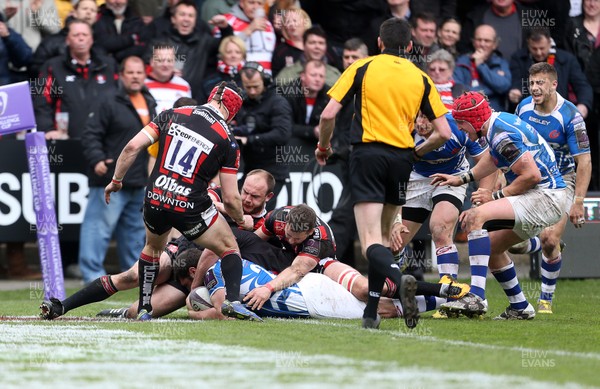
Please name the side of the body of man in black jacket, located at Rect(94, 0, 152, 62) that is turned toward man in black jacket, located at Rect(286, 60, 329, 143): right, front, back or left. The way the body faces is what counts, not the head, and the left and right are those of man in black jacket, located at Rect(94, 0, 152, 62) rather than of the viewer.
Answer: left

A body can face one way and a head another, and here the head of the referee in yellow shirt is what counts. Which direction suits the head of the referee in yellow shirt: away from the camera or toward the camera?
away from the camera

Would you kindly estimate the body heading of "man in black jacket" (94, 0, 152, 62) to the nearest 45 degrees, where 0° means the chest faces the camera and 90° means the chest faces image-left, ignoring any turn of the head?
approximately 0°

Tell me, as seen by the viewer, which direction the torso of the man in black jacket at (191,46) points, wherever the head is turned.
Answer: toward the camera

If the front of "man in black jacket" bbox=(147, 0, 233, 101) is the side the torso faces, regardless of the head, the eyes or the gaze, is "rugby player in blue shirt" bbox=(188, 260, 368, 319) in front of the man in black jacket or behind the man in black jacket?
in front

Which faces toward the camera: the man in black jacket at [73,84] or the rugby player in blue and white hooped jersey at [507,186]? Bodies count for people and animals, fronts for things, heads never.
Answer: the man in black jacket

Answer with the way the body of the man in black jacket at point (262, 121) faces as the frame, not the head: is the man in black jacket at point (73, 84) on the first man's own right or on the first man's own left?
on the first man's own right

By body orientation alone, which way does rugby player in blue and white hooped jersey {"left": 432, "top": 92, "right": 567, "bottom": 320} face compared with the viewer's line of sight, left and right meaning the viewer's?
facing to the left of the viewer

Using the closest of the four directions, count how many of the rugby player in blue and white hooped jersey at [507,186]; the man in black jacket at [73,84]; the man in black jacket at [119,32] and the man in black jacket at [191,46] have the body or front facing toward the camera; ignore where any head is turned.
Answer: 3

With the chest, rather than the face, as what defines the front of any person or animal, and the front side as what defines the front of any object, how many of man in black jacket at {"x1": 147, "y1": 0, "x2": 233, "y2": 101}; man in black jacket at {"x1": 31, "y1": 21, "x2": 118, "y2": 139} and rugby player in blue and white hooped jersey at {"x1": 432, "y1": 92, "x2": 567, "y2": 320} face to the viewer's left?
1

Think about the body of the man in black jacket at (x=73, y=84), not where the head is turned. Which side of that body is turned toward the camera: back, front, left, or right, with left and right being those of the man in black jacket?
front

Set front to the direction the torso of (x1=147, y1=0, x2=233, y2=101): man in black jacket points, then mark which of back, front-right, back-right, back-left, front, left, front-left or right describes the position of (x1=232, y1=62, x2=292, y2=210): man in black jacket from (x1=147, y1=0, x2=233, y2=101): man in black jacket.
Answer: front-left

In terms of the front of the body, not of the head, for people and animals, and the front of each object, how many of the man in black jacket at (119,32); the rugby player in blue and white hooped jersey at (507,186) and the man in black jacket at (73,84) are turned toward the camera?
2

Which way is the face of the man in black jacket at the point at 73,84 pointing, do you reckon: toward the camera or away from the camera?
toward the camera

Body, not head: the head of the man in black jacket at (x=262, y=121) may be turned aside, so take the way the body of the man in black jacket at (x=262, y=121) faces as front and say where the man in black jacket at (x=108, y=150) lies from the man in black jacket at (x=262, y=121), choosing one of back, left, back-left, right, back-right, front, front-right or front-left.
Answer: front-right
